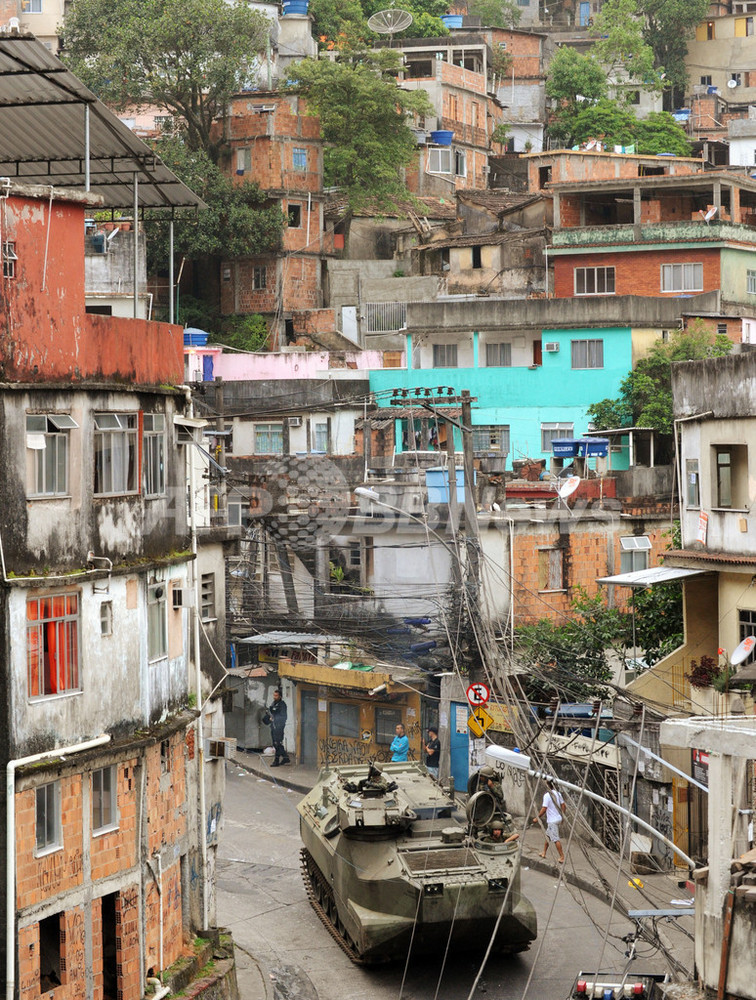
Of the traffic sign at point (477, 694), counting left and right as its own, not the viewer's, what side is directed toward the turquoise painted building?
back

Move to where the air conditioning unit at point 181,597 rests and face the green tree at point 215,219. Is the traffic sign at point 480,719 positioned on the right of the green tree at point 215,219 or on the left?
right

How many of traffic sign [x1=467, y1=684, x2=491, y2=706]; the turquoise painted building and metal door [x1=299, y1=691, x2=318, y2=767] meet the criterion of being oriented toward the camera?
3

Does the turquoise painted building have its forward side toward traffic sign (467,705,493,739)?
yes

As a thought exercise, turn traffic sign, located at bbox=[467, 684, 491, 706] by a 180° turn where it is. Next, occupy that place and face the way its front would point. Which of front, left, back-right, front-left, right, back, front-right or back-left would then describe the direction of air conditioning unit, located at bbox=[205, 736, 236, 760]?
back-left

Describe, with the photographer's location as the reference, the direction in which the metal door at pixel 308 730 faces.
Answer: facing the viewer

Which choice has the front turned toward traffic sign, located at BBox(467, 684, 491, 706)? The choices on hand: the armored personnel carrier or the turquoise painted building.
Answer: the turquoise painted building

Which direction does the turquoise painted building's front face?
toward the camera

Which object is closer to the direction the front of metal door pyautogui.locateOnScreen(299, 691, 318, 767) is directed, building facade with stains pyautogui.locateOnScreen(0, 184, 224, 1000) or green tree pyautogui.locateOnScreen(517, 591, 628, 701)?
the building facade with stains

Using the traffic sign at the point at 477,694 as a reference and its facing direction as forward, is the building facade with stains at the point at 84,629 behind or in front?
in front

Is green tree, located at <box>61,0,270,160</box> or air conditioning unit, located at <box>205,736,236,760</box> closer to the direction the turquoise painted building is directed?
the air conditioning unit

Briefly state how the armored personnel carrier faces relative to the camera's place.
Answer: facing the viewer and to the right of the viewer
